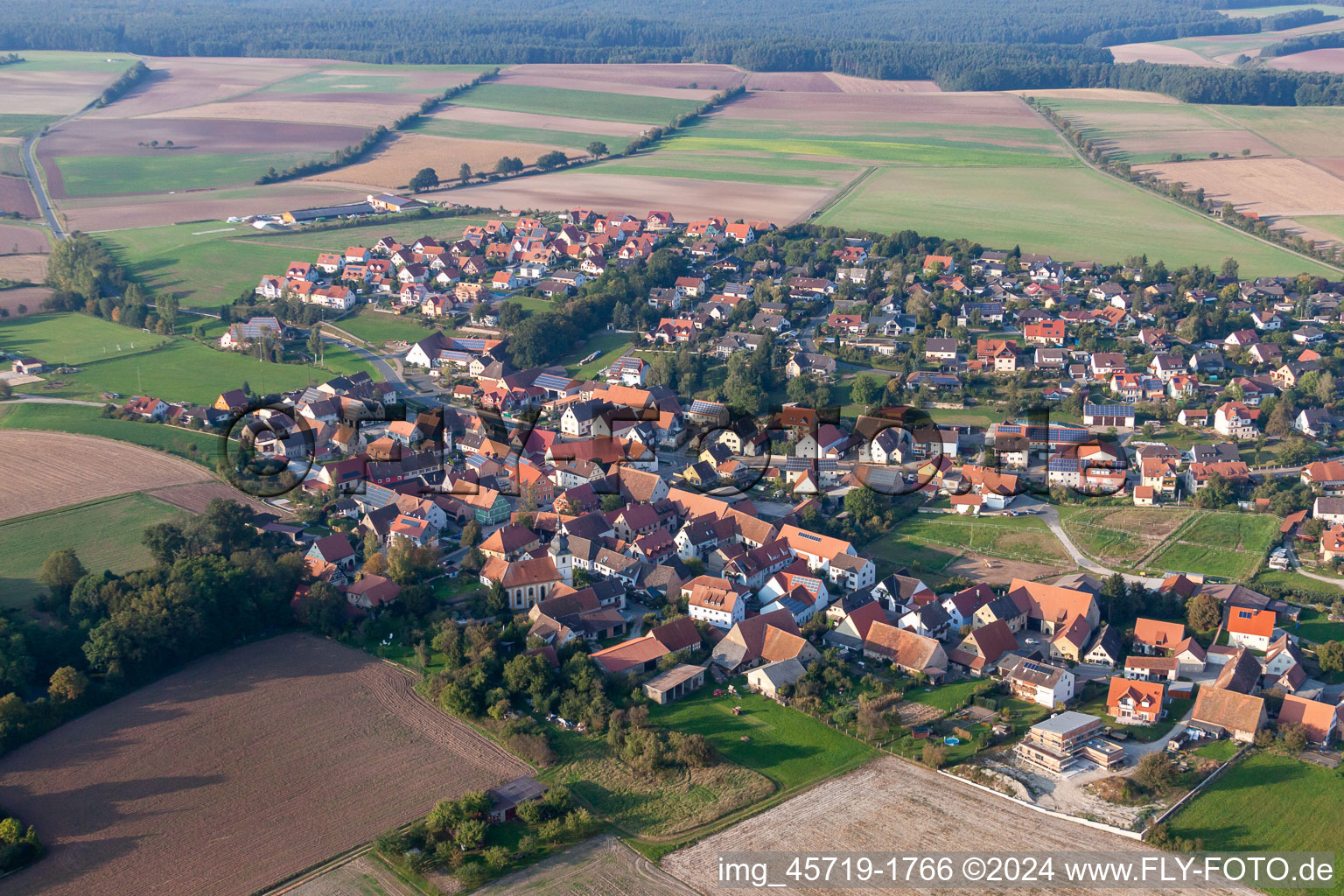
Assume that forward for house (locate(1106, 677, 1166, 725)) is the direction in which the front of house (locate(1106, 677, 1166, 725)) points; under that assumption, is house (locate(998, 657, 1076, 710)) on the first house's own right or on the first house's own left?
on the first house's own right

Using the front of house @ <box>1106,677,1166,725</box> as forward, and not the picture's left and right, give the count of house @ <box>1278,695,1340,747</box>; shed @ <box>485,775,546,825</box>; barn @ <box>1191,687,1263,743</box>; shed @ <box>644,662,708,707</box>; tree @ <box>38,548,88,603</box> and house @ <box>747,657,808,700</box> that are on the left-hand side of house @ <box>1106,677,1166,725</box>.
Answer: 2

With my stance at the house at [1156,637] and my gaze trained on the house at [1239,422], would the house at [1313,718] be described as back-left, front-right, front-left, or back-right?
back-right

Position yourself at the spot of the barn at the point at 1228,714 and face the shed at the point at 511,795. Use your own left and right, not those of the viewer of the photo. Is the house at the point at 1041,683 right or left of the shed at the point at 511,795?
right

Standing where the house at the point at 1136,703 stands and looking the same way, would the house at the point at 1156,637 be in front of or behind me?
behind

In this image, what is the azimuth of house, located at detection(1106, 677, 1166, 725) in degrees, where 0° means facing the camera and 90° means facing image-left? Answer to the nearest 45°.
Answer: approximately 0°

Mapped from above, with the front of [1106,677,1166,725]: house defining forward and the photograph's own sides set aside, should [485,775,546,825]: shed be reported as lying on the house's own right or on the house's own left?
on the house's own right

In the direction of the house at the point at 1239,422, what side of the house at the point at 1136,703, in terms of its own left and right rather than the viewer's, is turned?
back

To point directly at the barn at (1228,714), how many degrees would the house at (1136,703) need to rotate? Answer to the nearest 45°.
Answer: approximately 90° to its left

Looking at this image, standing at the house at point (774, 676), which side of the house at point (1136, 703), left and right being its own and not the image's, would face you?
right

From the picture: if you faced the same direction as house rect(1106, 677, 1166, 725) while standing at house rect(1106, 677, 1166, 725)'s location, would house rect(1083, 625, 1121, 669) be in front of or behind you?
behind

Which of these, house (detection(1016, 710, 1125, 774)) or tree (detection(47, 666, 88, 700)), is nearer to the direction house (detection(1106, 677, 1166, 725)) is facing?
the house

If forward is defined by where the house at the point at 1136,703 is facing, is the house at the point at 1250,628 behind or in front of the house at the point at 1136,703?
behind

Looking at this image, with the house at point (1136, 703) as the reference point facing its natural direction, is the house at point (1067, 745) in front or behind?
in front
